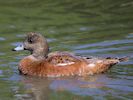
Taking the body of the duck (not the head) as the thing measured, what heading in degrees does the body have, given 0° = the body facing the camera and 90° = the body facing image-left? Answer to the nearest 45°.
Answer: approximately 90°
